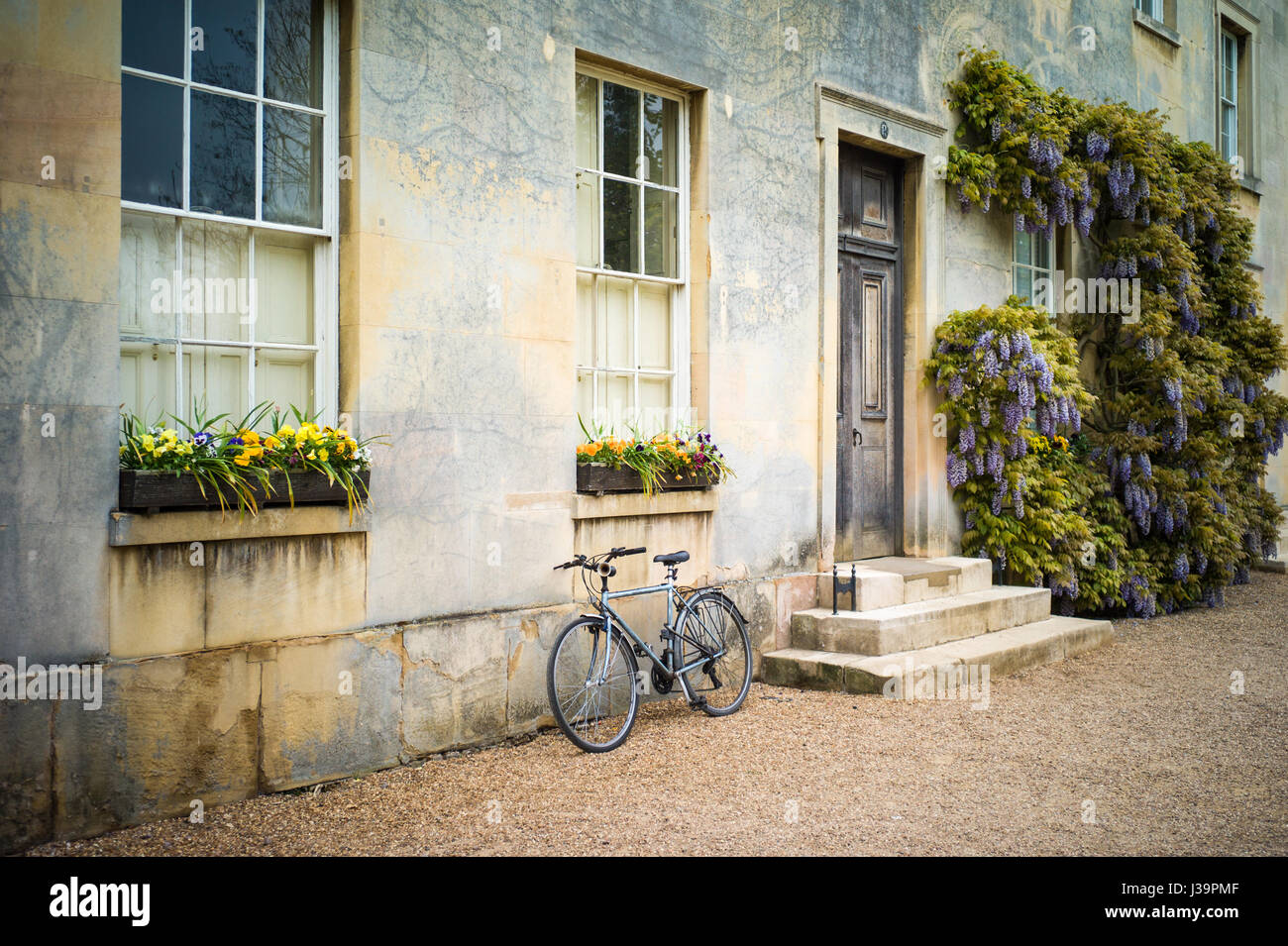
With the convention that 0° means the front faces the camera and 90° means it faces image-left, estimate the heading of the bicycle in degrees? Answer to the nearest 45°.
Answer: approximately 45°

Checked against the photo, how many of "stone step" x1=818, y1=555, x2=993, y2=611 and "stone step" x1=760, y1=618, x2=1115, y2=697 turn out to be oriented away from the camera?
0

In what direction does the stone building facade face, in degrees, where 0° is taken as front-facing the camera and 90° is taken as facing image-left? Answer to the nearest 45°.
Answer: approximately 315°

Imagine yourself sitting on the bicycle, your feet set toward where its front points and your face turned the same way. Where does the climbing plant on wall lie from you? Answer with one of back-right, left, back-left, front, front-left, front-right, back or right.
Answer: back

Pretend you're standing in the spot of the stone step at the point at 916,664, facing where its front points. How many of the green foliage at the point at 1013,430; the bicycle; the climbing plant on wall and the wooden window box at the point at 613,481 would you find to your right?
2

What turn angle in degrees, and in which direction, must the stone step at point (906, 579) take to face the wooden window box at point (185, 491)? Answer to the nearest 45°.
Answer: approximately 90° to its right

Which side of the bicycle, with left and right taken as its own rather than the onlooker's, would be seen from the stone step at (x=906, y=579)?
back

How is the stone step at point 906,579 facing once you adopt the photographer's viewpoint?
facing the viewer and to the right of the viewer

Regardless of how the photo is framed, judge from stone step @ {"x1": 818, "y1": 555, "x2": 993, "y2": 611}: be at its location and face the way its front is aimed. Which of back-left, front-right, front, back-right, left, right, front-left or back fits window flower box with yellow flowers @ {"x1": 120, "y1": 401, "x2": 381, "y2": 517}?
right
